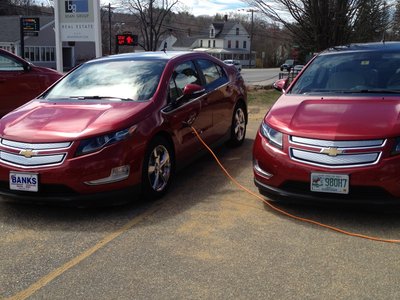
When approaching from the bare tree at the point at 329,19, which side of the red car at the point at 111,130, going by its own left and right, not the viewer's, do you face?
back

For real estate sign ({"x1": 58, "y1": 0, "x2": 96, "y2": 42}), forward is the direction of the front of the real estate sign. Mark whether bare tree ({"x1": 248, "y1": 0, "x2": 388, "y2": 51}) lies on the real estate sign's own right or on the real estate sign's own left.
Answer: on the real estate sign's own left

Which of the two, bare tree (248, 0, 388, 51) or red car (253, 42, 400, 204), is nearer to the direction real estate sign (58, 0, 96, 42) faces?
the red car

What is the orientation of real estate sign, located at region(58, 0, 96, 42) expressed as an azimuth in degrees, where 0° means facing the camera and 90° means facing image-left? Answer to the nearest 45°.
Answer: approximately 0°

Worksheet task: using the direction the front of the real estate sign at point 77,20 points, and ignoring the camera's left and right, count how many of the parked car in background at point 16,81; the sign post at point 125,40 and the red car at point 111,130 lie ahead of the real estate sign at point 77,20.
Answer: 2

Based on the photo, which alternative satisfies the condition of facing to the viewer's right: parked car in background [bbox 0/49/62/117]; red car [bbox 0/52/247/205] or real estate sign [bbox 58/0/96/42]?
the parked car in background

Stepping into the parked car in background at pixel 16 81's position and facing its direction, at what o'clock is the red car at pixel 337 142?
The red car is roughly at 2 o'clock from the parked car in background.

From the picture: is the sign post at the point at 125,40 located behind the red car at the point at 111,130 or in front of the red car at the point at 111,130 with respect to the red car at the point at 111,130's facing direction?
behind

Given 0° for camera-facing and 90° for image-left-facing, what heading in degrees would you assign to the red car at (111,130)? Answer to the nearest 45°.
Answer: approximately 45°

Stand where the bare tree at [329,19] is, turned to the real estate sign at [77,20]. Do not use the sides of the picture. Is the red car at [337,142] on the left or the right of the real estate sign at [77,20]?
left

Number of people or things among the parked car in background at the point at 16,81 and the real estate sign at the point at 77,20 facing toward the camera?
1

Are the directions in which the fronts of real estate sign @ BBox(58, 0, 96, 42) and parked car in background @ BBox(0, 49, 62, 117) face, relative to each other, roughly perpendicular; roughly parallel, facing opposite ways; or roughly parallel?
roughly perpendicular
